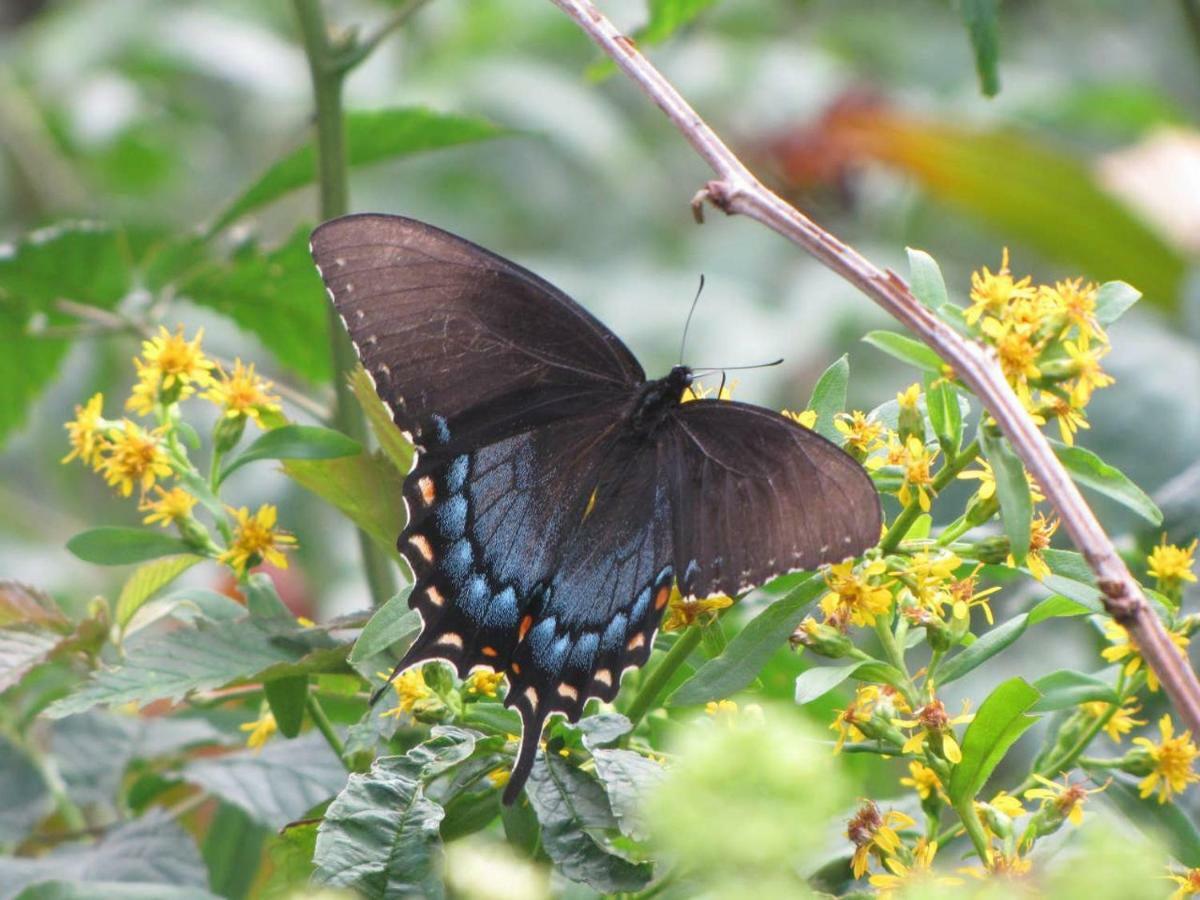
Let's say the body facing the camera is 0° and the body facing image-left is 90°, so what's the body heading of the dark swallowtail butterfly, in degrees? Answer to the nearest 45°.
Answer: approximately 225°
